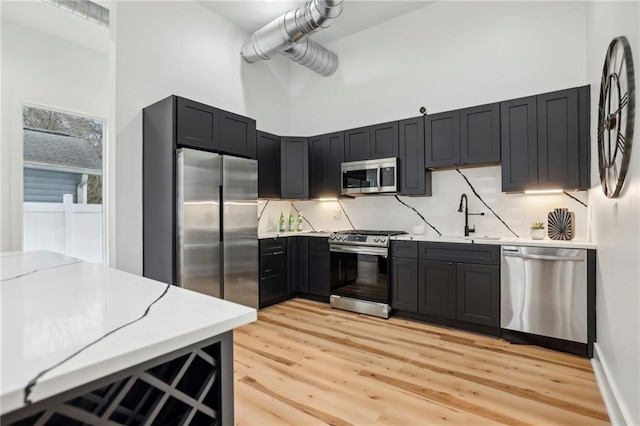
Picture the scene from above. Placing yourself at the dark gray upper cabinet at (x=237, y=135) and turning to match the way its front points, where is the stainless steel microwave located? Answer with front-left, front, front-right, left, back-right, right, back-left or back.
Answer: front-left

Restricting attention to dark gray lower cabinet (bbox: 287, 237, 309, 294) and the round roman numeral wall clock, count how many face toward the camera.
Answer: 1

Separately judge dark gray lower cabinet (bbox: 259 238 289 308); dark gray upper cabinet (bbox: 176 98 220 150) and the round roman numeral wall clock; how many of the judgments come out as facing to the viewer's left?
1

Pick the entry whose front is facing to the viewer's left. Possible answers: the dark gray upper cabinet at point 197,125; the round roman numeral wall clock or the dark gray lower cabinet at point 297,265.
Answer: the round roman numeral wall clock

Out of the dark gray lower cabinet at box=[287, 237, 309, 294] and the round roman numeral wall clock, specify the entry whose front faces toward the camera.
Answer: the dark gray lower cabinet

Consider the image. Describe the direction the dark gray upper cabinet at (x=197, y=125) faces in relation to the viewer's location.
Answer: facing the viewer and to the right of the viewer

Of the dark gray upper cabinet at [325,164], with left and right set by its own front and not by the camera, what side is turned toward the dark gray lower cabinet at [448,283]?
left

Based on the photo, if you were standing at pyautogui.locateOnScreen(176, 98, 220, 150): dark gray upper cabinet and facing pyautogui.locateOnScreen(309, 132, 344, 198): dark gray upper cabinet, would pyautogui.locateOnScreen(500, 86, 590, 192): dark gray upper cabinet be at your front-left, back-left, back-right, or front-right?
front-right

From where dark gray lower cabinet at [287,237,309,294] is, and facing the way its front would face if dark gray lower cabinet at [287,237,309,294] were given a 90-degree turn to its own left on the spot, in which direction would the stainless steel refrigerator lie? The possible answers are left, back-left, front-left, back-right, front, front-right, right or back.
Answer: back-right

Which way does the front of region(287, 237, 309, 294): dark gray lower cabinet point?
toward the camera

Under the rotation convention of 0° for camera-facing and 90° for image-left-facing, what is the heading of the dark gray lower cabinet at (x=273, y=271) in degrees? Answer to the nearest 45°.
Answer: approximately 315°
